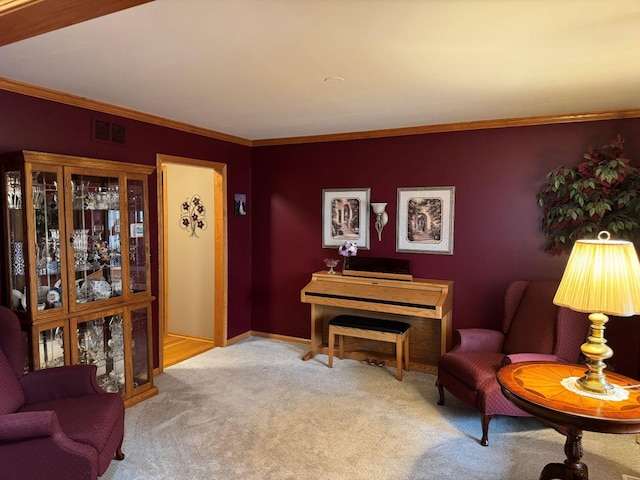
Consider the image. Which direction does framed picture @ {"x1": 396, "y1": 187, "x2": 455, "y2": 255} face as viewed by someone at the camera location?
facing the viewer

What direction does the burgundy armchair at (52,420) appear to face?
to the viewer's right

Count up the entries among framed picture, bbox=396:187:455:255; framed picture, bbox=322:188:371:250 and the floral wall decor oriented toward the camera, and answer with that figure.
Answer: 3

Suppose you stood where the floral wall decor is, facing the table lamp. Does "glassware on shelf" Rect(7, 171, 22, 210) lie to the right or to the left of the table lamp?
right

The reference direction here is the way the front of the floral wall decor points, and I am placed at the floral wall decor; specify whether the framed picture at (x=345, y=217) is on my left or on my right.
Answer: on my left

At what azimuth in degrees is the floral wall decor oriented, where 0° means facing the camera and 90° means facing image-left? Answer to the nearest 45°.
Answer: approximately 0°

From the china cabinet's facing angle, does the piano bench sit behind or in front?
in front

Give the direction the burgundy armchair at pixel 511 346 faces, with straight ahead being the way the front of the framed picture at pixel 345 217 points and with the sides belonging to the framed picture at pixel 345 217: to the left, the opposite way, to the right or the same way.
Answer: to the right

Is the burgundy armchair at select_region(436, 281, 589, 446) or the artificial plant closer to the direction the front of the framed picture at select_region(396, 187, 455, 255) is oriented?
the burgundy armchair

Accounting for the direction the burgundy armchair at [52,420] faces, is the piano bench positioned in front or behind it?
in front

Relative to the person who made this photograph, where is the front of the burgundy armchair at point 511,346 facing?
facing the viewer and to the left of the viewer
